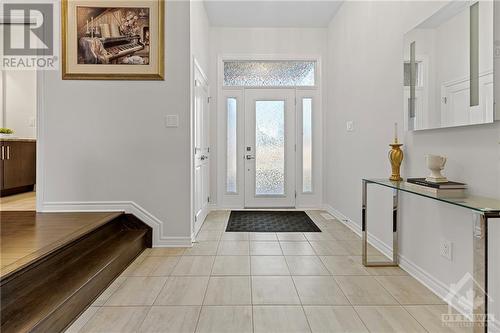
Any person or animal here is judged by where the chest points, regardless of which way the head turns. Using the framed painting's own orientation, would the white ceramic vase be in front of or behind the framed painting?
in front

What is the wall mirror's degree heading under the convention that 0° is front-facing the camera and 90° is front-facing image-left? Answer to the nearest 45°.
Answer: approximately 45°

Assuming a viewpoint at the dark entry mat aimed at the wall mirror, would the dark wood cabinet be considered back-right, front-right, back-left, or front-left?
back-right

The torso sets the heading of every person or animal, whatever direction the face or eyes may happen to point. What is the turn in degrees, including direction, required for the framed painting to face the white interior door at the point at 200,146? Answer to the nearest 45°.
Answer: approximately 135° to its left

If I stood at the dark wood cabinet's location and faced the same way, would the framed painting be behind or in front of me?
in front
